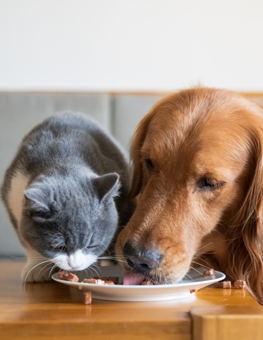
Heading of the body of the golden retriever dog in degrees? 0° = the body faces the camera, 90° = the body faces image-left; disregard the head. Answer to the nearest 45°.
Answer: approximately 45°

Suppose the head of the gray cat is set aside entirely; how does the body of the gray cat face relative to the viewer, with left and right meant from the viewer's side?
facing the viewer

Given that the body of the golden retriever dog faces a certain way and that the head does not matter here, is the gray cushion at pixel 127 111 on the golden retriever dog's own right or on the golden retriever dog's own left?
on the golden retriever dog's own right

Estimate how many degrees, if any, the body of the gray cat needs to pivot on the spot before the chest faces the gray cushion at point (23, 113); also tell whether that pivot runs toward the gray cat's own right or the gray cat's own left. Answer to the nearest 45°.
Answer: approximately 180°
